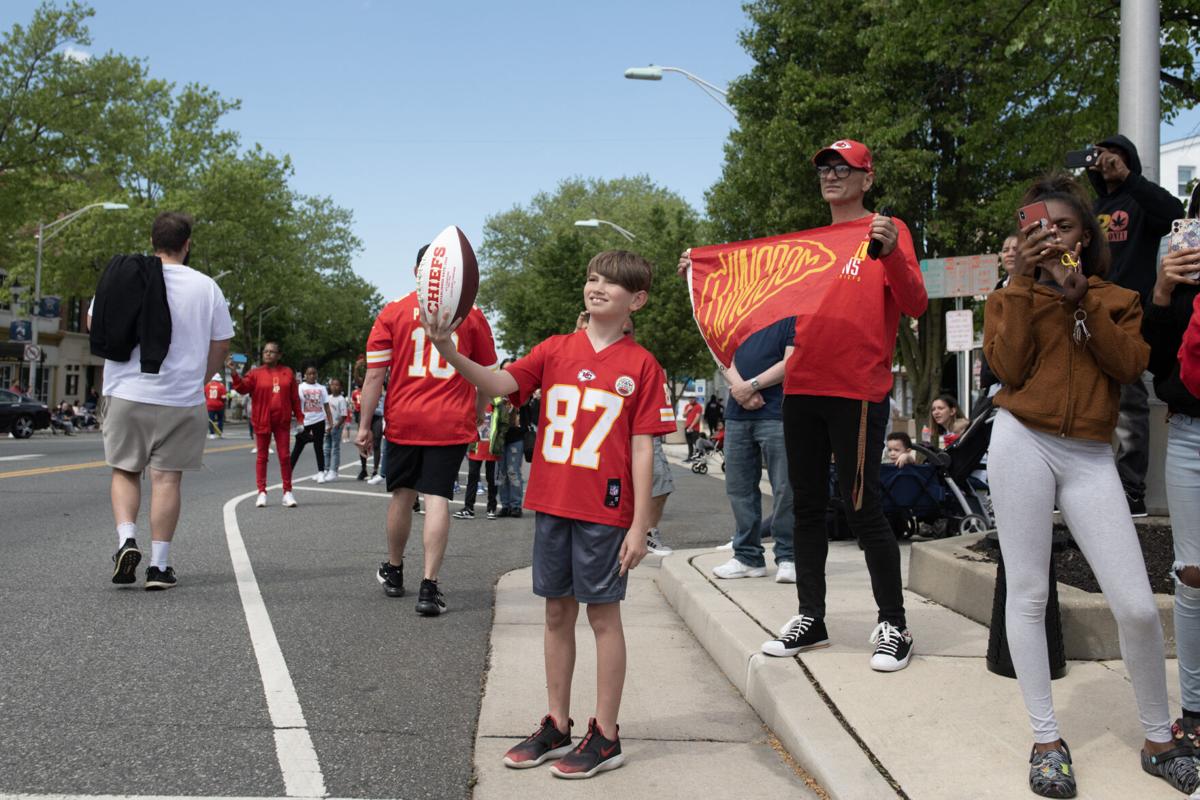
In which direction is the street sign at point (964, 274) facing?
toward the camera

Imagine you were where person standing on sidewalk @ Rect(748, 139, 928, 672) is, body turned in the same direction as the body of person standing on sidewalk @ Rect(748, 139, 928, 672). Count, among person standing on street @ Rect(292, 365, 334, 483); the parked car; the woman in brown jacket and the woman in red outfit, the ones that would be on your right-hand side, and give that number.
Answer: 3

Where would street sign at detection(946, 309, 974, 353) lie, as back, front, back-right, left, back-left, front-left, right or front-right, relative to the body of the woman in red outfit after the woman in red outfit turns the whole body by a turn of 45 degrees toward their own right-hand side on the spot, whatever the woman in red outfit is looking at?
back-left

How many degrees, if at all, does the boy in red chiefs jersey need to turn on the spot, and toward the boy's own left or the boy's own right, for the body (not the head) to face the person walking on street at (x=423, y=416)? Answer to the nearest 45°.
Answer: approximately 135° to the boy's own right

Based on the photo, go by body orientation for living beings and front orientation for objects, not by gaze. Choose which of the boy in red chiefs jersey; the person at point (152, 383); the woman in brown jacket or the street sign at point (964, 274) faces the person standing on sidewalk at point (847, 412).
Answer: the street sign

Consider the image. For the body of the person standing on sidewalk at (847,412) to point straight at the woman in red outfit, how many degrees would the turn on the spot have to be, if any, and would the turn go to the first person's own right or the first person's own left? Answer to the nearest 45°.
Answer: approximately 90° to the first person's own right

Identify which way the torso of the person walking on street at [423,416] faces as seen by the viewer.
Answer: away from the camera

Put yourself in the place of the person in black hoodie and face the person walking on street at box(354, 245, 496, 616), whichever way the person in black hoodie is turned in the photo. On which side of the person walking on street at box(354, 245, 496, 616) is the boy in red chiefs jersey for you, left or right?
left

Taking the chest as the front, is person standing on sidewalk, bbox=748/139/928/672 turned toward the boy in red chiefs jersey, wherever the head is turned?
yes

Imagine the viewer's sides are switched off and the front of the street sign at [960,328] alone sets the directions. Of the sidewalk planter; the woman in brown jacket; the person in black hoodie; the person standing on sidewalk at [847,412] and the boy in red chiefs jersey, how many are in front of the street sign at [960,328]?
5

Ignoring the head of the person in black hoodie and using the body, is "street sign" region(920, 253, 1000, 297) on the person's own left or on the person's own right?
on the person's own right

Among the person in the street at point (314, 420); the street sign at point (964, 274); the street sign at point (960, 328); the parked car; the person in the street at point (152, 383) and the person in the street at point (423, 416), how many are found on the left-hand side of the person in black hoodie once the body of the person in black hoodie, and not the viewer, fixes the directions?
0

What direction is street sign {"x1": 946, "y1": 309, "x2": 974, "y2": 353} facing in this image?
toward the camera

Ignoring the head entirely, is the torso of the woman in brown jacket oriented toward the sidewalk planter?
no

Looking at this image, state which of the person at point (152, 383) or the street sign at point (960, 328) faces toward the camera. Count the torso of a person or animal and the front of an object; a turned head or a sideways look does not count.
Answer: the street sign

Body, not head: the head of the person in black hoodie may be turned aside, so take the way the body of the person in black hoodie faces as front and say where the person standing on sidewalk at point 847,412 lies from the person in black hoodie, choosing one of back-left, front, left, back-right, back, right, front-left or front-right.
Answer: front

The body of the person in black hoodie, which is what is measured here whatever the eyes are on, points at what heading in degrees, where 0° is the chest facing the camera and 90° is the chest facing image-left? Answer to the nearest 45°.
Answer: approximately 45°

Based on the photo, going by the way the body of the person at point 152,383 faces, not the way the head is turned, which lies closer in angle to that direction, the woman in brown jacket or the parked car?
the parked car

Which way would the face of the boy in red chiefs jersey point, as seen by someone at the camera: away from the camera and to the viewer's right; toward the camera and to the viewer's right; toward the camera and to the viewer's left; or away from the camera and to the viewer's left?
toward the camera and to the viewer's left

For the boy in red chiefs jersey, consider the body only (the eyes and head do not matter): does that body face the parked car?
no

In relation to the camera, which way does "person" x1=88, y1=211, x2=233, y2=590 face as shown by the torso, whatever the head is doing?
away from the camera

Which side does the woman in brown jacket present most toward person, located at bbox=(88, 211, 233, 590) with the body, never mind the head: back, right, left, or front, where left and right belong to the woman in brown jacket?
right
